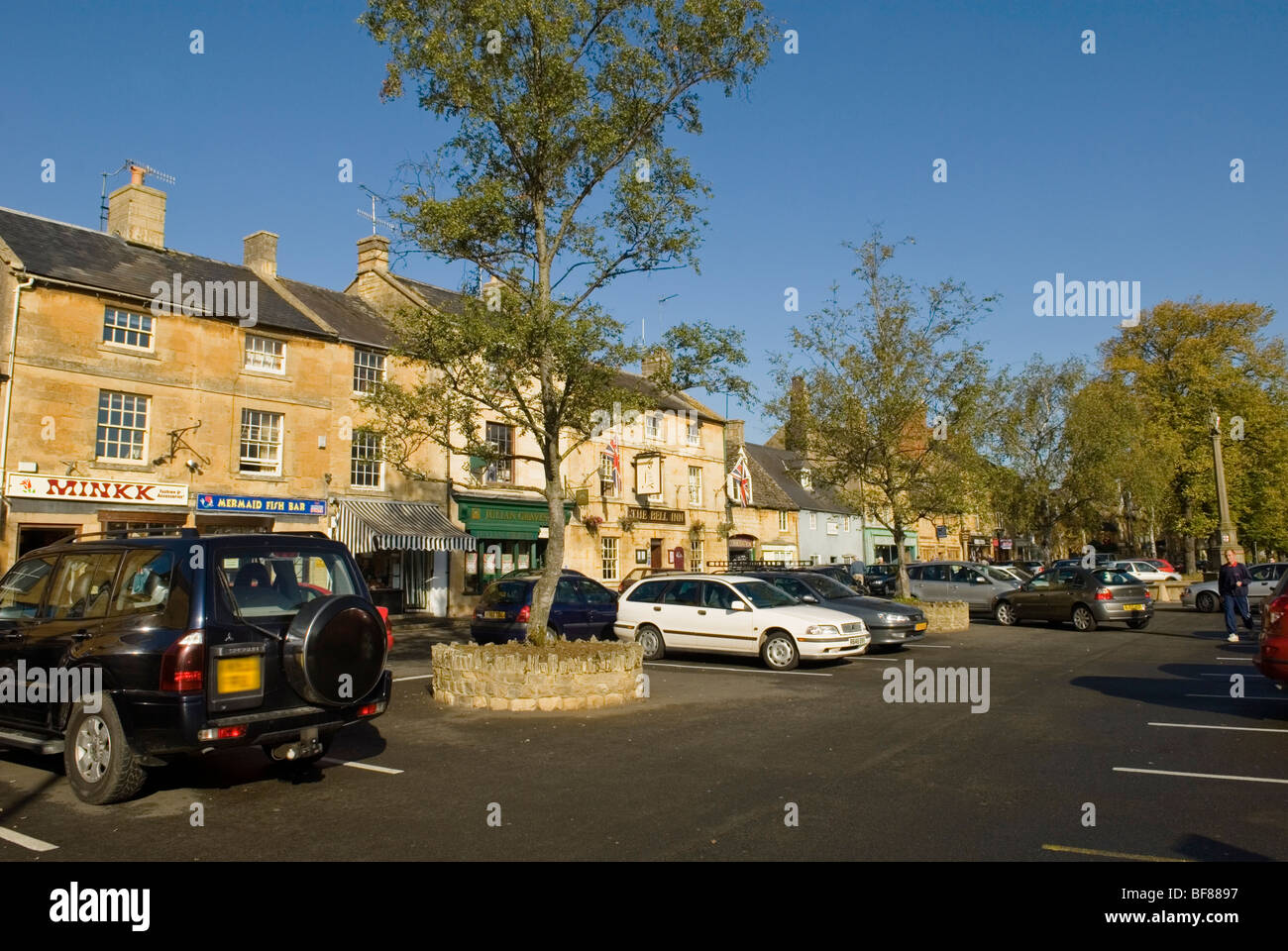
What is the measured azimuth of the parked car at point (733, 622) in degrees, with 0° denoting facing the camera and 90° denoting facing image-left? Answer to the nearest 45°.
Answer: approximately 315°

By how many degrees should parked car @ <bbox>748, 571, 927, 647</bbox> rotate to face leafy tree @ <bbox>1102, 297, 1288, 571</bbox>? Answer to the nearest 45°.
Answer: approximately 90° to its left

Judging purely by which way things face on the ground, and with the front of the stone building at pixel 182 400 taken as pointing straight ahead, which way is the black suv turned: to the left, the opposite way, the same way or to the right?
the opposite way

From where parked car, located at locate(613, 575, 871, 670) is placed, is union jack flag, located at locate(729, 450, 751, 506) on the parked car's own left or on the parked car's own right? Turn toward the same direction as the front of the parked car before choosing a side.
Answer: on the parked car's own left

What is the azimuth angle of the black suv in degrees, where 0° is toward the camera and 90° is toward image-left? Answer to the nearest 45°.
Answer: approximately 135°

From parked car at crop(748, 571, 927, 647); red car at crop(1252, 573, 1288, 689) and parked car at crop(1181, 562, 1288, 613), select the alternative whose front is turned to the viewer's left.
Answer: parked car at crop(1181, 562, 1288, 613)

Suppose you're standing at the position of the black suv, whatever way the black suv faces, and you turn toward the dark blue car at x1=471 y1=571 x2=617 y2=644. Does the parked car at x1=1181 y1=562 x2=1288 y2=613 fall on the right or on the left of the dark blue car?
right

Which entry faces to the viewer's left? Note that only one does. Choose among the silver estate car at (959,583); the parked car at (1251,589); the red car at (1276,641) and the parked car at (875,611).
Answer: the parked car at (1251,589)

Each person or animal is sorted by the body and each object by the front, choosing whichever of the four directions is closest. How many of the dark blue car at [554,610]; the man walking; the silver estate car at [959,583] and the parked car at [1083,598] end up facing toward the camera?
1

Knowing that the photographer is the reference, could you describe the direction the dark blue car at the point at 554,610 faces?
facing away from the viewer and to the right of the viewer

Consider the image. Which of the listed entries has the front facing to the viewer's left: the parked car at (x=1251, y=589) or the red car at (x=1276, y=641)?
the parked car
